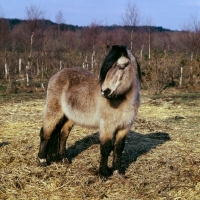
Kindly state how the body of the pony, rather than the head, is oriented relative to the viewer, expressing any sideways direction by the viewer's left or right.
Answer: facing the viewer and to the right of the viewer
